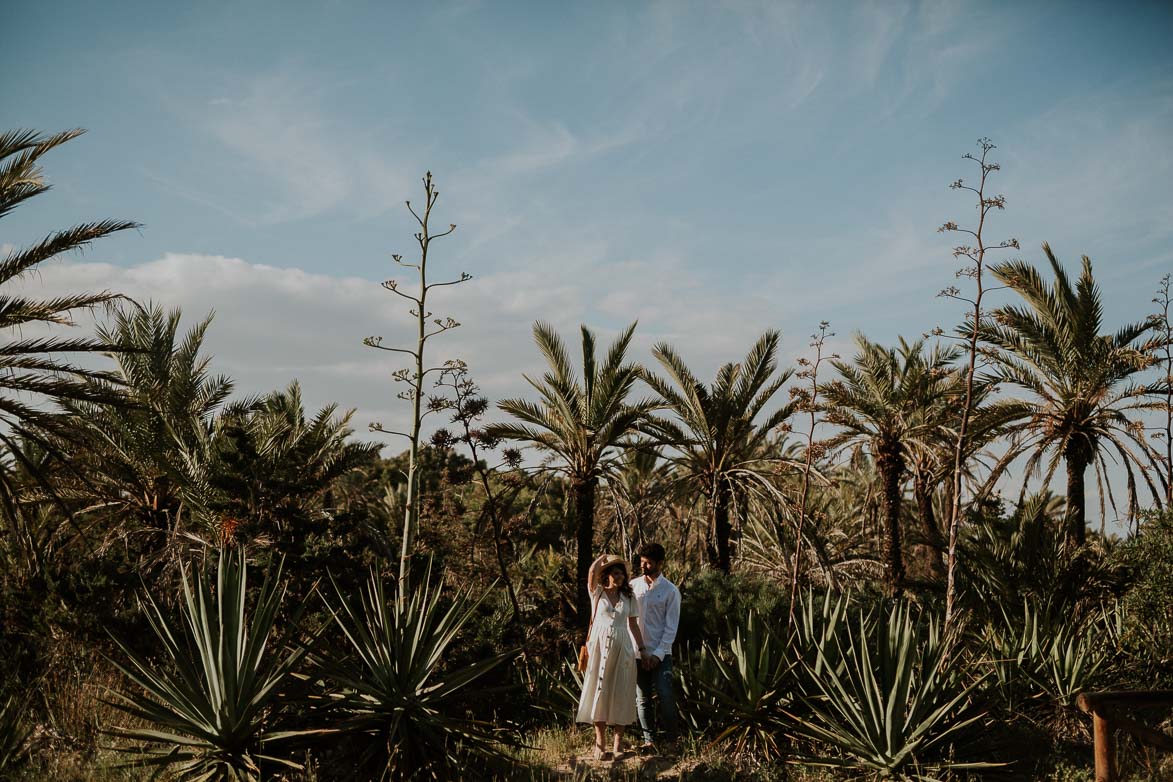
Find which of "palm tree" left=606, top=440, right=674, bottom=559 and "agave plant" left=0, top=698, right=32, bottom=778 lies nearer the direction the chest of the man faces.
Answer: the agave plant

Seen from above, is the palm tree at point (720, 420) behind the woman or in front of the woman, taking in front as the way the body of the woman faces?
behind

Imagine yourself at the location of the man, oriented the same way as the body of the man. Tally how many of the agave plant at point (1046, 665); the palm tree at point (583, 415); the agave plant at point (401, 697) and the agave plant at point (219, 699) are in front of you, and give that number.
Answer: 2

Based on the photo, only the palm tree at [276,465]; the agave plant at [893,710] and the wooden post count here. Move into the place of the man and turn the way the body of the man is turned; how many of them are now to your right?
1

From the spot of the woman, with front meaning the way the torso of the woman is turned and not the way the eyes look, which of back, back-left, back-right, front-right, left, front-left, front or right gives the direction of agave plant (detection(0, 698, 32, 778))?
right

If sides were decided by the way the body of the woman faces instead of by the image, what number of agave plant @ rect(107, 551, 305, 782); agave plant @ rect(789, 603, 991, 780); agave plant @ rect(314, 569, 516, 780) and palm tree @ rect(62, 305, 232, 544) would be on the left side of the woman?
1

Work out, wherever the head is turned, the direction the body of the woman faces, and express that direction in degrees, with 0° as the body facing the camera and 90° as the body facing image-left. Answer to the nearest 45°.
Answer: approximately 0°

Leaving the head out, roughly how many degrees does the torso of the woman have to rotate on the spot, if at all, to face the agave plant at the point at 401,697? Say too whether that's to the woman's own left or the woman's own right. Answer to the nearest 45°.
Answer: approximately 45° to the woman's own right

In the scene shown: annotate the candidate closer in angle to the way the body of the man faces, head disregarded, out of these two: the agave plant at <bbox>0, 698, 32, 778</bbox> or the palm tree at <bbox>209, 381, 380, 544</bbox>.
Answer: the agave plant

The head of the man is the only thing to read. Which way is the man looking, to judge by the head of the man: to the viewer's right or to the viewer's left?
to the viewer's left

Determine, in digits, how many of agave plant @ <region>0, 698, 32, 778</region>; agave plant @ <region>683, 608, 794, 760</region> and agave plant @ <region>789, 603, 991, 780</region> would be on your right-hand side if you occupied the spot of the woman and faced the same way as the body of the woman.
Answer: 1

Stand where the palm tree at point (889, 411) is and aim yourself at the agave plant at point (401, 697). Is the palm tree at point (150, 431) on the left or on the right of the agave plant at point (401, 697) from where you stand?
right

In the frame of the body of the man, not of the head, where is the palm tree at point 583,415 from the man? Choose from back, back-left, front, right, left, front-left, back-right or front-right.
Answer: back-right

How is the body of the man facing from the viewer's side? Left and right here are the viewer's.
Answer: facing the viewer and to the left of the viewer

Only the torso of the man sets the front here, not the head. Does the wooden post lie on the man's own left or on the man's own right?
on the man's own left

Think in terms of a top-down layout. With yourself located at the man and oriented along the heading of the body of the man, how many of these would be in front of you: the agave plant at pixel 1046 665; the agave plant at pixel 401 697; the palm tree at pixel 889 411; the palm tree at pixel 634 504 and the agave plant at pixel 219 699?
2

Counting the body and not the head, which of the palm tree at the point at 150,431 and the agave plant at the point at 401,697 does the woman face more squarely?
the agave plant

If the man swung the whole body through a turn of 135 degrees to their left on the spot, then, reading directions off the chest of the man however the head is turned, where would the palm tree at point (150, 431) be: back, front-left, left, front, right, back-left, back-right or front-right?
back-left

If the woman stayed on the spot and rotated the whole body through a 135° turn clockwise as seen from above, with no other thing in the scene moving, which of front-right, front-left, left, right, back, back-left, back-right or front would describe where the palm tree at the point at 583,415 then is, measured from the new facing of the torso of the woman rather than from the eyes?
front-right
